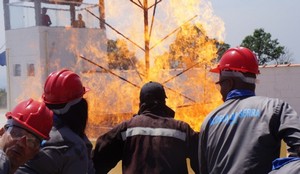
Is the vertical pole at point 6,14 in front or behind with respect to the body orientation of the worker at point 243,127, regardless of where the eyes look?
in front

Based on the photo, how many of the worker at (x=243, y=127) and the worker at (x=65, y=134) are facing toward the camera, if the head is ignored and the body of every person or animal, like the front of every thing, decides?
0

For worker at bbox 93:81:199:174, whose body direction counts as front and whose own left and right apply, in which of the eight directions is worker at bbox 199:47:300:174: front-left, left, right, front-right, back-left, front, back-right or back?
back-right

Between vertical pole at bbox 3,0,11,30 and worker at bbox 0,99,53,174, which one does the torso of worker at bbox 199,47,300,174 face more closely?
the vertical pole

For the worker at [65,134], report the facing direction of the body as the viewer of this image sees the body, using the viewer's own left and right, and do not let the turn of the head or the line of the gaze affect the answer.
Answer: facing away from the viewer and to the right of the viewer

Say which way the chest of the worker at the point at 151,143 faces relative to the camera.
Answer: away from the camera

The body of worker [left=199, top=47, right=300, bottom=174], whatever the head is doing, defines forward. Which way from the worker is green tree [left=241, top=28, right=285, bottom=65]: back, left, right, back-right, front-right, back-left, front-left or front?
front-right

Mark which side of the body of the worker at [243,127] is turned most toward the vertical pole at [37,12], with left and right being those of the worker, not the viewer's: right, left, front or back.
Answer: front

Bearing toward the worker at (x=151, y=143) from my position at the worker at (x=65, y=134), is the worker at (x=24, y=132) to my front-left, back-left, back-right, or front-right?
back-right

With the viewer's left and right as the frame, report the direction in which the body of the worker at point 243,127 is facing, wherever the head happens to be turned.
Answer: facing away from the viewer and to the left of the viewer

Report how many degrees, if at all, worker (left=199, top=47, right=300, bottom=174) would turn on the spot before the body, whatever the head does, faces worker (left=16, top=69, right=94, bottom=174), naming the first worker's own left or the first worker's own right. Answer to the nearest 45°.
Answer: approximately 90° to the first worker's own left

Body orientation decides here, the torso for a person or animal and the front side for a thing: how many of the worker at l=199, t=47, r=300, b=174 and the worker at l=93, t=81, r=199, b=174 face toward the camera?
0

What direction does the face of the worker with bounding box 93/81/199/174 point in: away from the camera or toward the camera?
away from the camera

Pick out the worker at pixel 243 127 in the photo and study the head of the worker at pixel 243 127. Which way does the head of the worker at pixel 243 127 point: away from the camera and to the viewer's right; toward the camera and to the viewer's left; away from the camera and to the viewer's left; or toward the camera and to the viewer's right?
away from the camera and to the viewer's left
